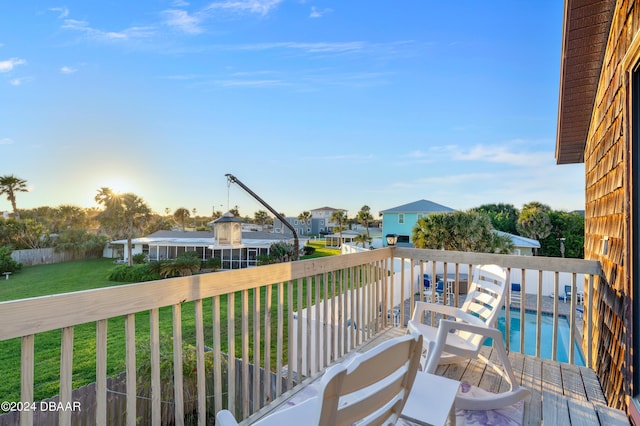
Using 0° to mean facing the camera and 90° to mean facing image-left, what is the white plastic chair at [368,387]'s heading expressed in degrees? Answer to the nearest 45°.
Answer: approximately 135°

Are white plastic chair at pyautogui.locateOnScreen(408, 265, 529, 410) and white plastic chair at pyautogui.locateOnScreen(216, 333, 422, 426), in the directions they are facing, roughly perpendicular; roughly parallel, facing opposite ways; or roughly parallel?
roughly perpendicular

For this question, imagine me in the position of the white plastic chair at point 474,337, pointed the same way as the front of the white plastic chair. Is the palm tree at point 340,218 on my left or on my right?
on my right

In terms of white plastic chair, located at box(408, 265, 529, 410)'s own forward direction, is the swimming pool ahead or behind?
behind

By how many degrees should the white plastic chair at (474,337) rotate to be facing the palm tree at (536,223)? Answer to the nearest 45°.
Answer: approximately 135° to its right
